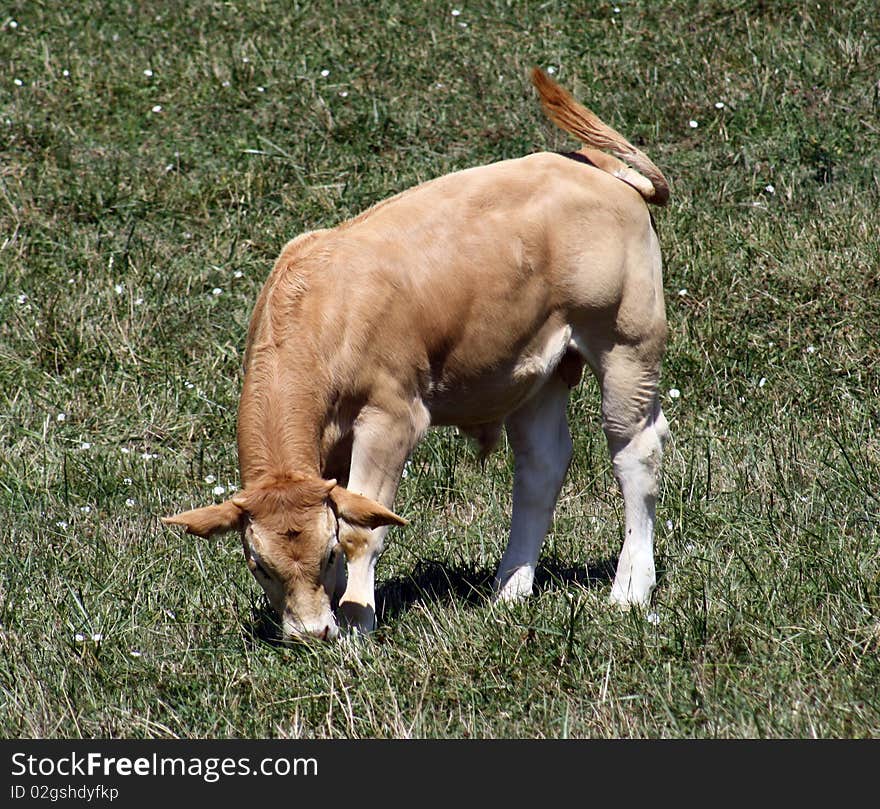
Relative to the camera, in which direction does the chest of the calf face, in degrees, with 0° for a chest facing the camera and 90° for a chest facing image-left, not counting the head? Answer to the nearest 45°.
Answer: approximately 45°
